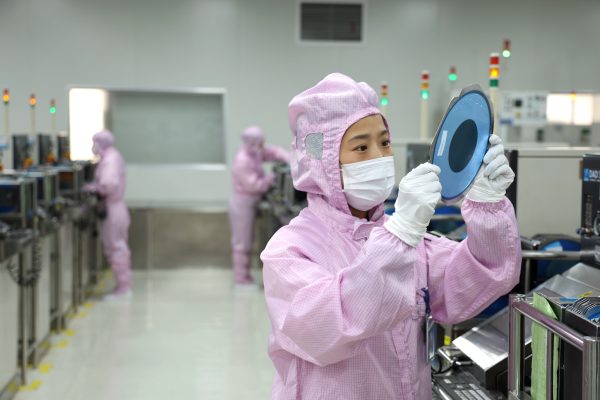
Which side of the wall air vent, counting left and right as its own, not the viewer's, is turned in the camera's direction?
front

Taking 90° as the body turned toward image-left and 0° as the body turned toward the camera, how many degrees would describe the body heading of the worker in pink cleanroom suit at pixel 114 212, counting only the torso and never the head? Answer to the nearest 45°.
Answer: approximately 90°

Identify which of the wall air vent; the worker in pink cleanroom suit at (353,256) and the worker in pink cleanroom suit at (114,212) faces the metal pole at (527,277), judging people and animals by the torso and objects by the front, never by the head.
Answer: the wall air vent

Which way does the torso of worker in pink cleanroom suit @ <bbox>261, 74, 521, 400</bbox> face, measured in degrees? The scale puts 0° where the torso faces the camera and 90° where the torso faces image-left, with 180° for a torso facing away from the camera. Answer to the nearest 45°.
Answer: approximately 315°

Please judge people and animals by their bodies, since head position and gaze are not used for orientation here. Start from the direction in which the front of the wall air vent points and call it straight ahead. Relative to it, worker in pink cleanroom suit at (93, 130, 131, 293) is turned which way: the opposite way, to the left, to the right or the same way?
to the right

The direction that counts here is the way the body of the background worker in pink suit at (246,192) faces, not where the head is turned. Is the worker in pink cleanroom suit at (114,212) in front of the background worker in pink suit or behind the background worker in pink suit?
behind

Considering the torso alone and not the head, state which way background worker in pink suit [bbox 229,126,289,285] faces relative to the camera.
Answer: to the viewer's right

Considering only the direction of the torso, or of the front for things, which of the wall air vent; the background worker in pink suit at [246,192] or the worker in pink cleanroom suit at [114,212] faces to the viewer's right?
the background worker in pink suit

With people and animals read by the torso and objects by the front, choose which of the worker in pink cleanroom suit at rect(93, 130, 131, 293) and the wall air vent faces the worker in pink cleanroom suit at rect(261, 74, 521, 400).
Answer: the wall air vent

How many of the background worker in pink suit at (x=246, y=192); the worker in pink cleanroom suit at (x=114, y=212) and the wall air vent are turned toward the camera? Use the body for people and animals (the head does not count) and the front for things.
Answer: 1

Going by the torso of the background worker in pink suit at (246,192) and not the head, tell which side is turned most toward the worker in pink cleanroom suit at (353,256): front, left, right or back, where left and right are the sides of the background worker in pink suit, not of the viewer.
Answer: right

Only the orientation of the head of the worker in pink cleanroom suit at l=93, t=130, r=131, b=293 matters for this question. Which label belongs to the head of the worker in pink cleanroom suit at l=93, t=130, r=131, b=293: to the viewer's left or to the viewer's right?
to the viewer's left
